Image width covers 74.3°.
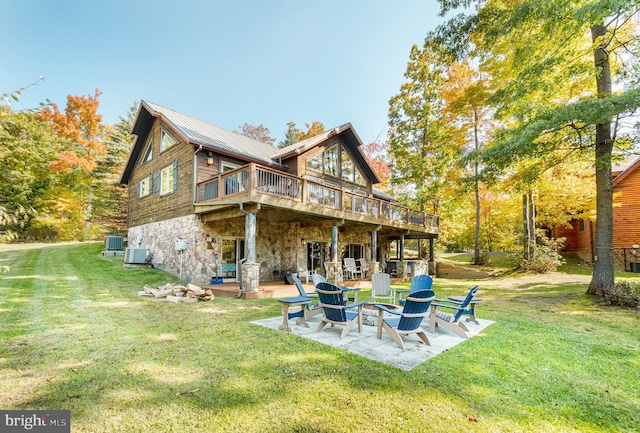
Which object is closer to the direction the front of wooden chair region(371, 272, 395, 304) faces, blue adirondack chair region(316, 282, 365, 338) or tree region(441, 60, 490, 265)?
the blue adirondack chair

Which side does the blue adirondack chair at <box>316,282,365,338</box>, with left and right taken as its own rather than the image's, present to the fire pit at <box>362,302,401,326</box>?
front

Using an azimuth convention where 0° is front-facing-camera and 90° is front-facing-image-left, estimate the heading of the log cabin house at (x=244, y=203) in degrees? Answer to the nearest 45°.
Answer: approximately 315°

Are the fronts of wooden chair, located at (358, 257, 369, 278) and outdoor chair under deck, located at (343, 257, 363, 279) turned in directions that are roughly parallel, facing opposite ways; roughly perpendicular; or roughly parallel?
roughly parallel

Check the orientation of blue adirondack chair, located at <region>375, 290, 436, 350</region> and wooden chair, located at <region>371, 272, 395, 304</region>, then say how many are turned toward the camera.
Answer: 1

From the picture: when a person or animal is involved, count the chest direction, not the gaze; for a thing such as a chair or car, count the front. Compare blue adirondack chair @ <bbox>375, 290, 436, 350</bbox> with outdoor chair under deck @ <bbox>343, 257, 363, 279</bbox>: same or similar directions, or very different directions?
very different directions

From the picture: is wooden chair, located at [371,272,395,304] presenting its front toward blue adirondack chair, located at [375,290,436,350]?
yes

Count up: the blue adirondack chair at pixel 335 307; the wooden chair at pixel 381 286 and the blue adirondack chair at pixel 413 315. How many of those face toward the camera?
1

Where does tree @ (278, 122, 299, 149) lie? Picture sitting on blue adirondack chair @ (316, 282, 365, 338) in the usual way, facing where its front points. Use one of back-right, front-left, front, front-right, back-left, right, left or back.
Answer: front-left

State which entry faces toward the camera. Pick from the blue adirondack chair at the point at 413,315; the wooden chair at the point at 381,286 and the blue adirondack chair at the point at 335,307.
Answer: the wooden chair

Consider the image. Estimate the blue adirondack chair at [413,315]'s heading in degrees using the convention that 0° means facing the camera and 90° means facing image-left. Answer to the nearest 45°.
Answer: approximately 135°

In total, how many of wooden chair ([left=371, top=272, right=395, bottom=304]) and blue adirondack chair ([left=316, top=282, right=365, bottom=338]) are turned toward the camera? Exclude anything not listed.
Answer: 1

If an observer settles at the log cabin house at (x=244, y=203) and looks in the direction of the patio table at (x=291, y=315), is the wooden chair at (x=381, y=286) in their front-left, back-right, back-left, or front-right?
front-left

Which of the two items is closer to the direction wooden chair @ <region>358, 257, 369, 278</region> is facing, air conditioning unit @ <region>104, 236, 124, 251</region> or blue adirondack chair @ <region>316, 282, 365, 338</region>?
the blue adirondack chair

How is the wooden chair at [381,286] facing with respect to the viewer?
toward the camera

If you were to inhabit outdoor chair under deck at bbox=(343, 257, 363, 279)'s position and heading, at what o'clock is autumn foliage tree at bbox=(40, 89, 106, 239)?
The autumn foliage tree is roughly at 5 o'clock from the outdoor chair under deck.
